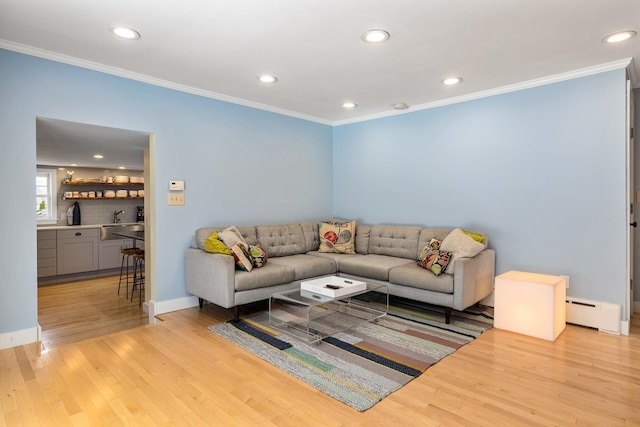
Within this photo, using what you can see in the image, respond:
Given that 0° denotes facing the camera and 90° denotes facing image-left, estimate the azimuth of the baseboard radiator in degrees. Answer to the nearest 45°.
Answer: approximately 45°

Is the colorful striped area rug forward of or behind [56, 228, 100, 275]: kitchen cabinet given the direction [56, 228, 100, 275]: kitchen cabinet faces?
forward

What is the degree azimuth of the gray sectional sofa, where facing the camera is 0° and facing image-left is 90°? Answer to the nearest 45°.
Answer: approximately 0°

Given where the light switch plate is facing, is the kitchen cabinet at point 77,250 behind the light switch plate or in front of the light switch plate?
behind

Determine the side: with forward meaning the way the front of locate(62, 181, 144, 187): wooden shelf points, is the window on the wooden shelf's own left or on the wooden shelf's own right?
on the wooden shelf's own right

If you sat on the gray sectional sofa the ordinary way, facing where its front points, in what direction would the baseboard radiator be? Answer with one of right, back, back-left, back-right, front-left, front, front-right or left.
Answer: left

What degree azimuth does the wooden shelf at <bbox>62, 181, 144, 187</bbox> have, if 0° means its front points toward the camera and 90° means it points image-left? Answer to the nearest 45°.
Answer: approximately 0°

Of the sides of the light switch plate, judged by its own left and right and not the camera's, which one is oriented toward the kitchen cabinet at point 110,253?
back

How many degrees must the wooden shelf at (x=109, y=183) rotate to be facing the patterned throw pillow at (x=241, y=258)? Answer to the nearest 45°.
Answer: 0° — it already faces it
